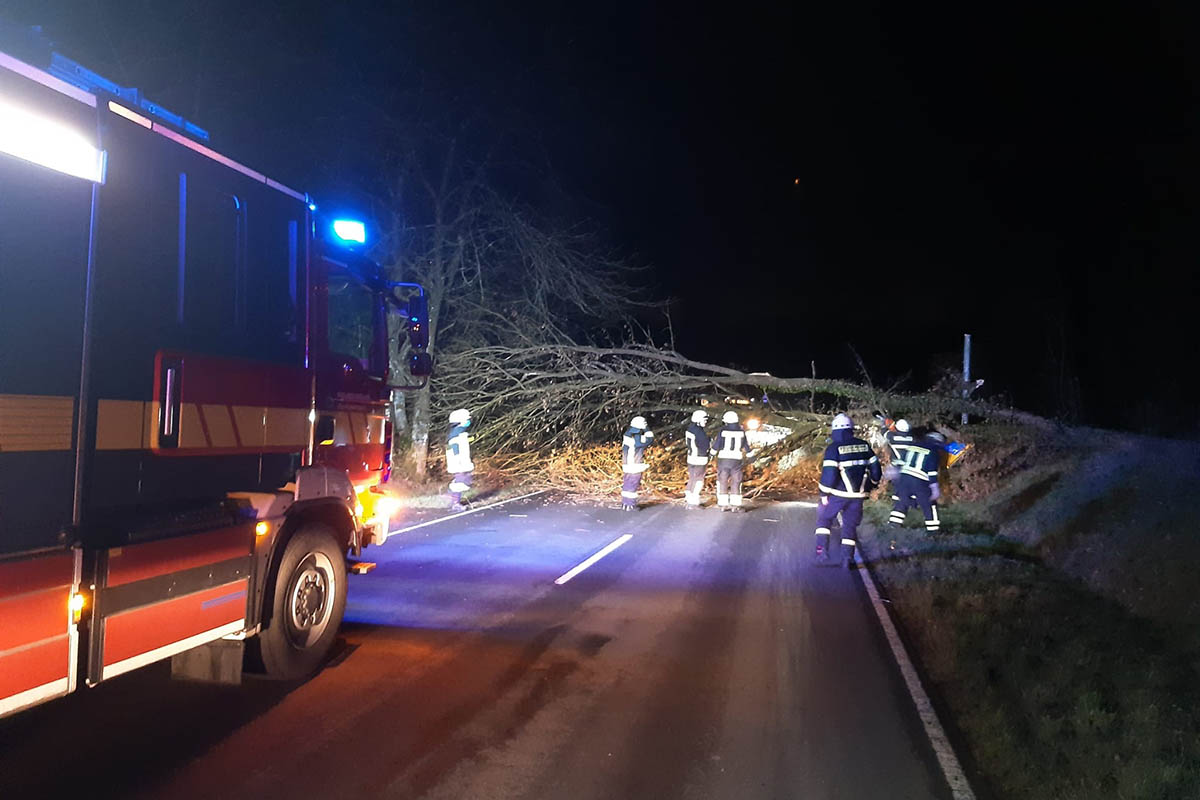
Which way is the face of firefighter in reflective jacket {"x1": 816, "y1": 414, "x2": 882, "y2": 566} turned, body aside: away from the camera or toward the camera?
away from the camera

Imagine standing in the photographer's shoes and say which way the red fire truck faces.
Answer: facing away from the viewer and to the right of the viewer

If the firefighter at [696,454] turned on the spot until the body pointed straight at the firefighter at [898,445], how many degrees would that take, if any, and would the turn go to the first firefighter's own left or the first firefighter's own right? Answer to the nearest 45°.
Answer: approximately 45° to the first firefighter's own right

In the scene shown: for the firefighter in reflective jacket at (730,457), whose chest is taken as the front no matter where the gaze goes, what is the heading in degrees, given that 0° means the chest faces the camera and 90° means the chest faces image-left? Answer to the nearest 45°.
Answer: approximately 180°
